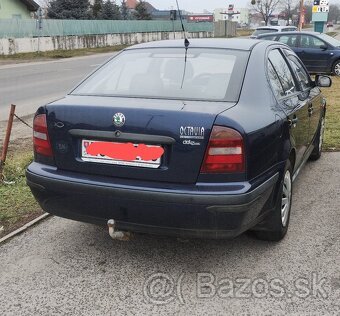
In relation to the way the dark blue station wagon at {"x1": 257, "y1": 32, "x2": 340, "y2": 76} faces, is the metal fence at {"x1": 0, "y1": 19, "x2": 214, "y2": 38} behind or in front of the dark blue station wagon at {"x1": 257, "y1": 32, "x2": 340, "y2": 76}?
behind

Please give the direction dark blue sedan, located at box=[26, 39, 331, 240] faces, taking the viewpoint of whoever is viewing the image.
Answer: facing away from the viewer and to the right of the viewer

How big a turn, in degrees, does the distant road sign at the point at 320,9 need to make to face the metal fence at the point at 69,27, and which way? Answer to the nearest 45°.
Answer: approximately 90° to its right

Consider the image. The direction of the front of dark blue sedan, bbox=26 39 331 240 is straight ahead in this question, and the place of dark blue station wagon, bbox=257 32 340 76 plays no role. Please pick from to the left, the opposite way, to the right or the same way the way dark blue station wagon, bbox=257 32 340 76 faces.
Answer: to the right

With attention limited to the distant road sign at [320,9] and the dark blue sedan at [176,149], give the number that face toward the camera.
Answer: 1

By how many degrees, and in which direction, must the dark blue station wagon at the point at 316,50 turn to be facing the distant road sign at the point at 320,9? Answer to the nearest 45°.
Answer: approximately 135° to its left

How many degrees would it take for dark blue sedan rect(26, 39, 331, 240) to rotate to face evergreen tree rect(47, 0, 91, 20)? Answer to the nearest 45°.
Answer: approximately 45° to its left

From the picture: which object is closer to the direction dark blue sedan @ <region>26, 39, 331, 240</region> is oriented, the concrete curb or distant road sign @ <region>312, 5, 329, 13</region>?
the distant road sign
